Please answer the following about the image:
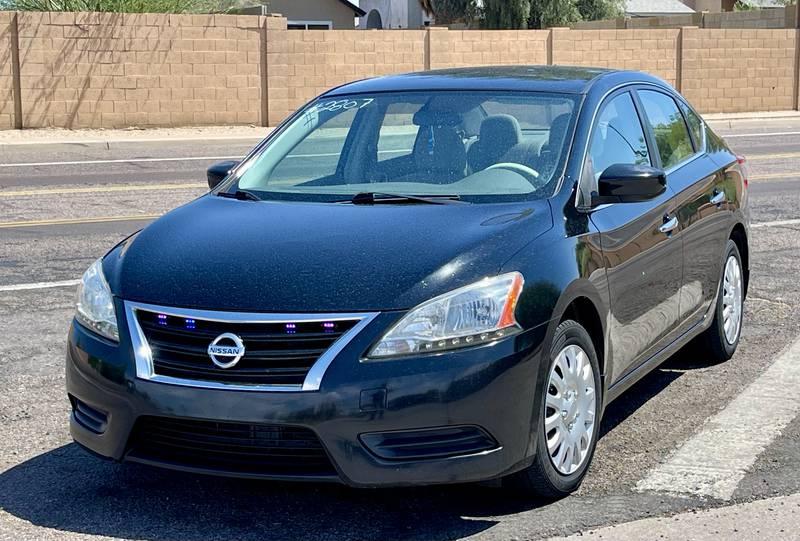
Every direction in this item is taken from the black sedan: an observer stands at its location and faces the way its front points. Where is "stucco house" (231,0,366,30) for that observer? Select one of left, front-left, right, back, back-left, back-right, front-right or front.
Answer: back-right

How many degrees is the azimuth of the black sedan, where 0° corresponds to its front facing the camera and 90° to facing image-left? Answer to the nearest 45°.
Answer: approximately 45°
